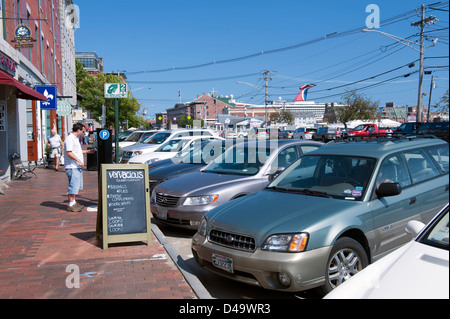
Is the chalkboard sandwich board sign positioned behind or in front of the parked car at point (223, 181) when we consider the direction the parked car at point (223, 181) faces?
in front

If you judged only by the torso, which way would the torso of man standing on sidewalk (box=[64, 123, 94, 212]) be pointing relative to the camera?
to the viewer's right

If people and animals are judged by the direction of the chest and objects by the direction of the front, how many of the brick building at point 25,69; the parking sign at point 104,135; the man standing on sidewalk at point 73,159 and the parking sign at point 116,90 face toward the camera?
2

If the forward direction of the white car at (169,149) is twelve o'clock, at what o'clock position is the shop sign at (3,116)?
The shop sign is roughly at 2 o'clock from the white car.

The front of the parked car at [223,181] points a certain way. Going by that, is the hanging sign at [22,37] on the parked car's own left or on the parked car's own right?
on the parked car's own right

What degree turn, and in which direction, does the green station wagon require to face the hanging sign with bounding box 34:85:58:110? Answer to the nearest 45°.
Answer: approximately 90° to its right

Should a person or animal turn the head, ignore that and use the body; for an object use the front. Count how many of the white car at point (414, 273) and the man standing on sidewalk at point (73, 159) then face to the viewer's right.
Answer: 1

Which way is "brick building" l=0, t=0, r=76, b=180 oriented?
to the viewer's right

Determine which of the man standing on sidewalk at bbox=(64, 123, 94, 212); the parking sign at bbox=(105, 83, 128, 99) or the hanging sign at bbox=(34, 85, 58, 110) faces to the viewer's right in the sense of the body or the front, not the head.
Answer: the man standing on sidewalk

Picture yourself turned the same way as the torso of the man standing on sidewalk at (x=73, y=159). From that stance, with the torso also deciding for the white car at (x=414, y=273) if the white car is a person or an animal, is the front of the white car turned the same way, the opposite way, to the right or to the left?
the opposite way
